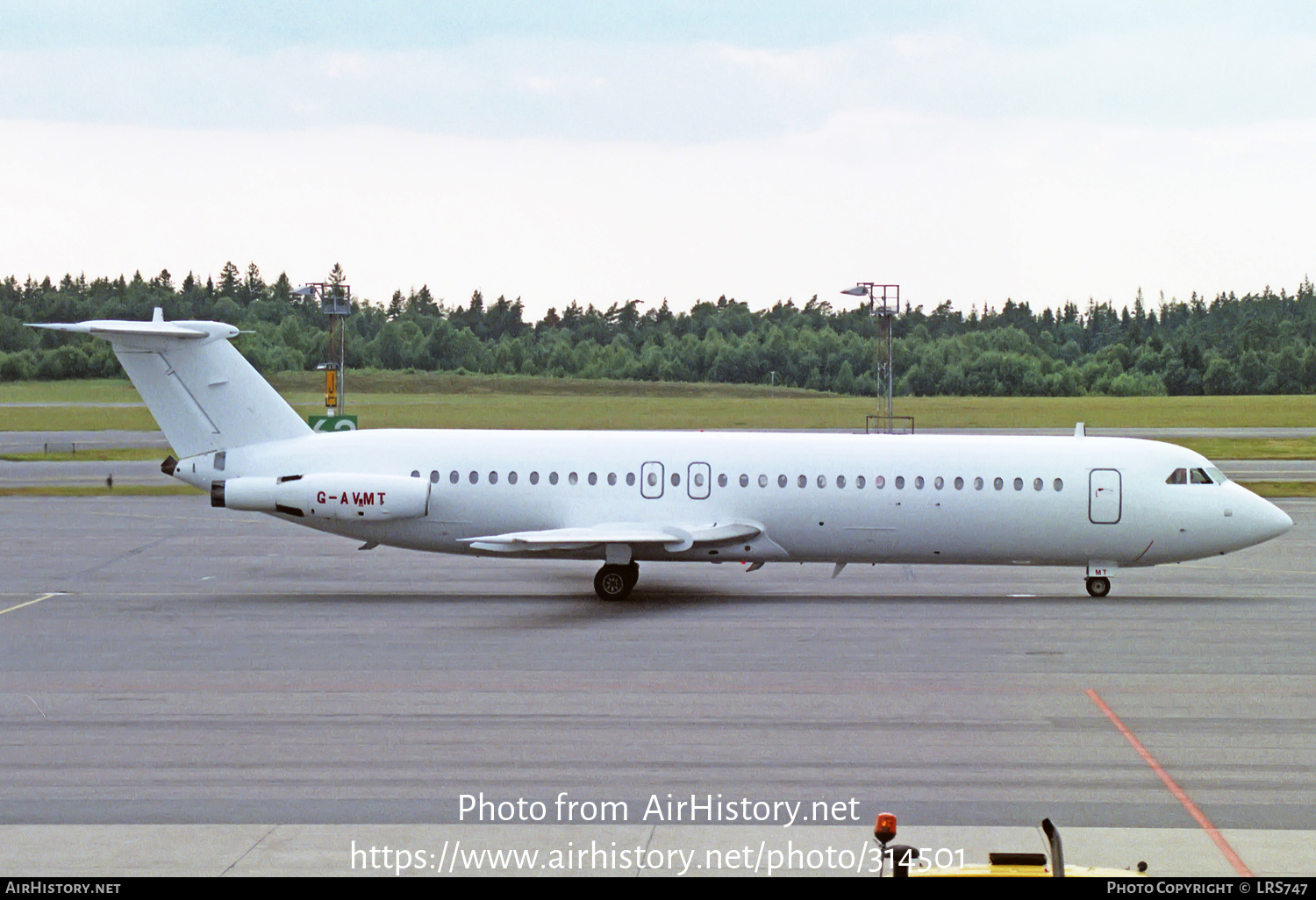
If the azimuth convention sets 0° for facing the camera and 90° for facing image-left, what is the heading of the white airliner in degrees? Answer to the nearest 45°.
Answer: approximately 270°
